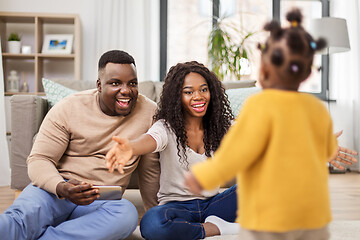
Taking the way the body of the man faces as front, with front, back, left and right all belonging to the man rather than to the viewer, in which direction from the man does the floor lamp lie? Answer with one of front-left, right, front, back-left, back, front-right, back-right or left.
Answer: left

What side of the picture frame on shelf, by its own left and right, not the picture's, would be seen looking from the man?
front

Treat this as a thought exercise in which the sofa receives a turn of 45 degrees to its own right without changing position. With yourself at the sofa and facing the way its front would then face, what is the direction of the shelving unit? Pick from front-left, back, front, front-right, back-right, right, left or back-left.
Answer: back-right

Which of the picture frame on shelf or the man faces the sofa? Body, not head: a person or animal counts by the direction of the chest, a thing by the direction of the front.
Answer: the picture frame on shelf

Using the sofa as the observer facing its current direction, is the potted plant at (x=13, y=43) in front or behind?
behind

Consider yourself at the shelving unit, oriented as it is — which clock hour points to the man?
The man is roughly at 12 o'clock from the shelving unit.

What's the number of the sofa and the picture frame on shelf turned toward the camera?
2

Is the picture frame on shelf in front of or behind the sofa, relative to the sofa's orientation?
behind

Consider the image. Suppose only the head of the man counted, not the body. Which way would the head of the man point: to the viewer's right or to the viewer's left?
to the viewer's right

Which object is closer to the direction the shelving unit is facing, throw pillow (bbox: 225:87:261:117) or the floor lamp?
the throw pillow

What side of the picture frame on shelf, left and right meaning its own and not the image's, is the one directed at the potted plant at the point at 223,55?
left

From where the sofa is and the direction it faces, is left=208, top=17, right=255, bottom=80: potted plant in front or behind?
behind
